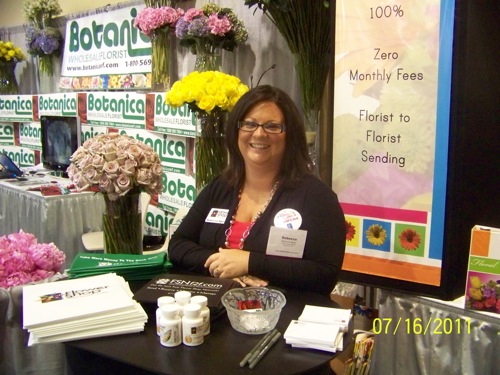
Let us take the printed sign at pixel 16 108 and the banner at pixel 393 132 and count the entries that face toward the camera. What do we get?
2

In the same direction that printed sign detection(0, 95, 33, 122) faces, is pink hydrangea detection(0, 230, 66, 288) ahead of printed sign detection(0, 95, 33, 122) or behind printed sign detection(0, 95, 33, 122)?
ahead

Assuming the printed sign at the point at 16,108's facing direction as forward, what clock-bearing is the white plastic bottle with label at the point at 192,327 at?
The white plastic bottle with label is roughly at 12 o'clock from the printed sign.

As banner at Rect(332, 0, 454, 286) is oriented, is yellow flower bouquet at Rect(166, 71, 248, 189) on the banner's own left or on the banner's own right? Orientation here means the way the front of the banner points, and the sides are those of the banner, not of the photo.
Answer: on the banner's own right

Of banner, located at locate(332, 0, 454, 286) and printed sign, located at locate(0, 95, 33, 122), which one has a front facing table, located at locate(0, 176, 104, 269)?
the printed sign

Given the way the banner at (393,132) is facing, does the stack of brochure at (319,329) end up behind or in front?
in front

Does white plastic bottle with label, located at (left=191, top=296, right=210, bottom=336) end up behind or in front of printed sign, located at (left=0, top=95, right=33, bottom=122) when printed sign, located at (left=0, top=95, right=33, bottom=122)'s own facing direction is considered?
in front

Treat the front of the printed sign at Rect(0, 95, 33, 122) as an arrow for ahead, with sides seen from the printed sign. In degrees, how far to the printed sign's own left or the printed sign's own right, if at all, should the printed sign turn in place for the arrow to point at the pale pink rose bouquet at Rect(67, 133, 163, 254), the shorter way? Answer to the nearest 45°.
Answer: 0° — it already faces it

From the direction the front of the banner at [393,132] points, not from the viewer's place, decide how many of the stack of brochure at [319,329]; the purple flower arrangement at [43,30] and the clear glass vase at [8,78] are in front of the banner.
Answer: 1

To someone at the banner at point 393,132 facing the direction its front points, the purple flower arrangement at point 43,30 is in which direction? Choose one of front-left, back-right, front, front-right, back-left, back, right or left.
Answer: back-right

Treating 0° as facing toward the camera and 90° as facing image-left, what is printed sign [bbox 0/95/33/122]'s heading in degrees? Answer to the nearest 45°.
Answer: approximately 0°

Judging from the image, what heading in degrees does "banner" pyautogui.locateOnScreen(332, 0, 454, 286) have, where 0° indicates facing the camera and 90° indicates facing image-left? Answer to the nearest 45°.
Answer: approximately 0°
